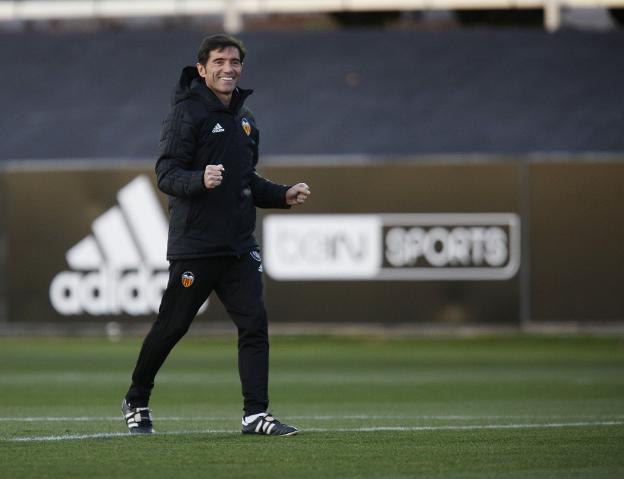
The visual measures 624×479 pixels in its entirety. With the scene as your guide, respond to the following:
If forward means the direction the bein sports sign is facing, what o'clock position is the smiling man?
The smiling man is roughly at 12 o'clock from the bein sports sign.

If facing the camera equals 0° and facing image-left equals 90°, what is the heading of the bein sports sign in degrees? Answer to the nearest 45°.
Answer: approximately 0°

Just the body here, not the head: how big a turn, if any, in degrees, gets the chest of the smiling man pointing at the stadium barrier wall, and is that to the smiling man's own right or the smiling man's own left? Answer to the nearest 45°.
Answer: approximately 135° to the smiling man's own left

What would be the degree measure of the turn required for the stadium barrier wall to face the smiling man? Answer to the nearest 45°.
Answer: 0° — it already faces them

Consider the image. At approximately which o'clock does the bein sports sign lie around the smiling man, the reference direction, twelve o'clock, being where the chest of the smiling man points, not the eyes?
The bein sports sign is roughly at 8 o'clock from the smiling man.

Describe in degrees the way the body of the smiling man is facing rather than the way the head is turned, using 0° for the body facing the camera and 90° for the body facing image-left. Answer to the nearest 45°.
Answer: approximately 315°
